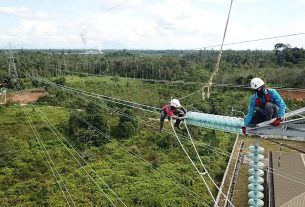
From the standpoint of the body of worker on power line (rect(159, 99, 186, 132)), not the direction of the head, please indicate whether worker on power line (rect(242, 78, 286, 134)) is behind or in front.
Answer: in front

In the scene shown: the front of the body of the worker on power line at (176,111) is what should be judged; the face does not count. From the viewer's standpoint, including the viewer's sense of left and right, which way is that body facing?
facing the viewer and to the right of the viewer

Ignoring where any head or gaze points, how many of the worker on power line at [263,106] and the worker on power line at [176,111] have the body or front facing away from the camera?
0

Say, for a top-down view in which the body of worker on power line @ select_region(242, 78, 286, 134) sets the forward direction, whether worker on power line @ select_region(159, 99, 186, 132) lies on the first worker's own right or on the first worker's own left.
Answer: on the first worker's own right

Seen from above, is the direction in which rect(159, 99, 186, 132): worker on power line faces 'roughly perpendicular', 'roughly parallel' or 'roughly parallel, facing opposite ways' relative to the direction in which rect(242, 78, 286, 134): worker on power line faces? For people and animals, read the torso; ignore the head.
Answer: roughly perpendicular

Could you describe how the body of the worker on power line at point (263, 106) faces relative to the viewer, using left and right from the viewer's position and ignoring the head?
facing the viewer and to the left of the viewer
